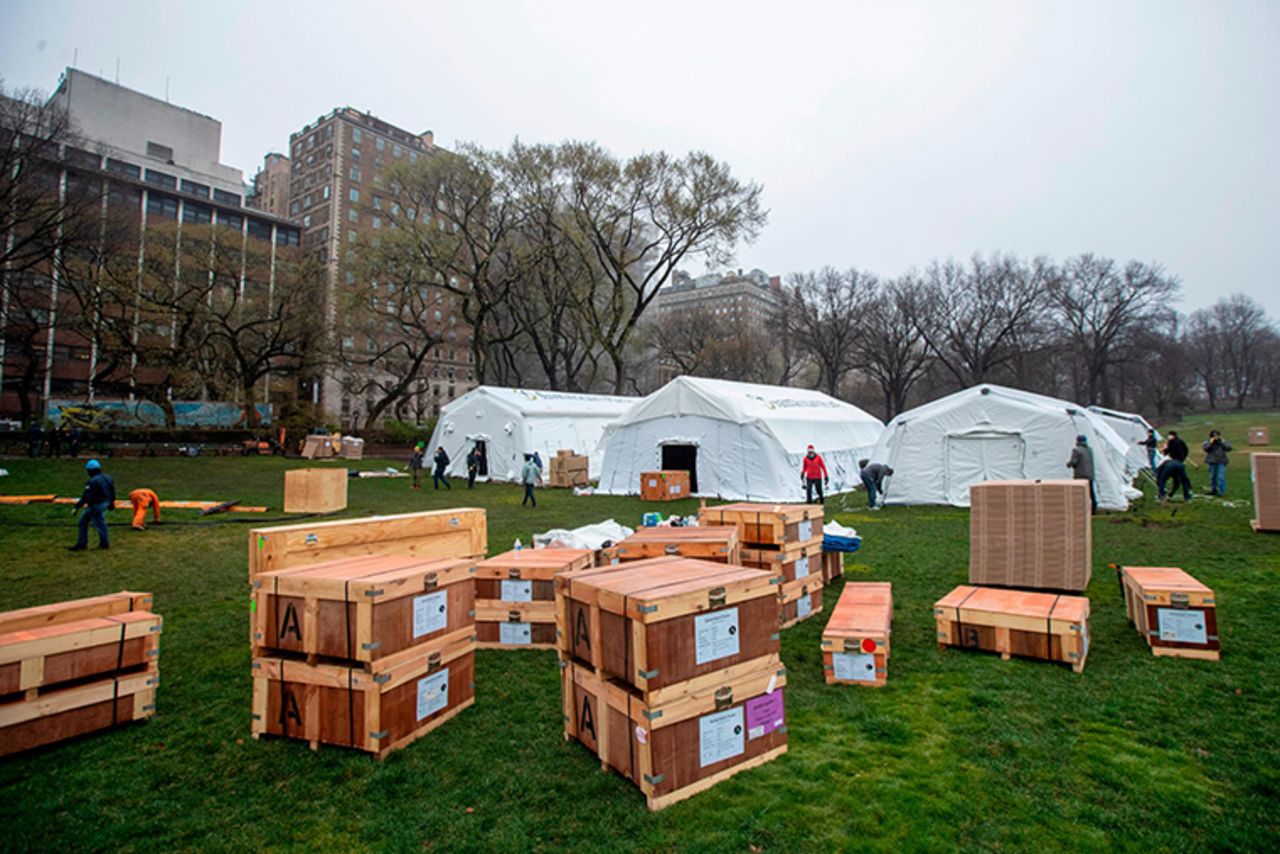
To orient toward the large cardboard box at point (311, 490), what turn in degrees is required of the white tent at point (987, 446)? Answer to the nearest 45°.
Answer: approximately 45° to its right

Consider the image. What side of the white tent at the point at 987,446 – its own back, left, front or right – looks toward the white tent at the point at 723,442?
right

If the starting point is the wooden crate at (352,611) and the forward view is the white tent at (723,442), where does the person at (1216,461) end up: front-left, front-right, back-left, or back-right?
front-right

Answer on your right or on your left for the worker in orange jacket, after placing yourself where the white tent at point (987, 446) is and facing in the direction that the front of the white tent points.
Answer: on your right

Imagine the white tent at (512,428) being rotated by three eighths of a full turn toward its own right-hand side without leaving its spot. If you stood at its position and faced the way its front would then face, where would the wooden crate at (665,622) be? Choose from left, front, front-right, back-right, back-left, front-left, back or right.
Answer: back

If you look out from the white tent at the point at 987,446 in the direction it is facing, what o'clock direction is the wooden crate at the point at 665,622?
The wooden crate is roughly at 12 o'clock from the white tent.

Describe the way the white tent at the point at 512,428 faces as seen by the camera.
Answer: facing the viewer and to the left of the viewer

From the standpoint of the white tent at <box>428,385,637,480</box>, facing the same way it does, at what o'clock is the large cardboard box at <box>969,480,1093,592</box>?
The large cardboard box is roughly at 10 o'clock from the white tent.

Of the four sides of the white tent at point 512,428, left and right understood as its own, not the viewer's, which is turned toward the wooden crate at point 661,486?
left

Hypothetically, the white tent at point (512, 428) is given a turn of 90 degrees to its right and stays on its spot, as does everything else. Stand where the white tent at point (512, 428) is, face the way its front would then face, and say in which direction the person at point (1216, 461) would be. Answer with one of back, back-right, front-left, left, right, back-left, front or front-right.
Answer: back

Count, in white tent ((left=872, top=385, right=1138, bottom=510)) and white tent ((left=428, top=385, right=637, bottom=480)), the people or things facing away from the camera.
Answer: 0

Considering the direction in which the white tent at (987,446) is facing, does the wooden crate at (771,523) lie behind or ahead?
ahead

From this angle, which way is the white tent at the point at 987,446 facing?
toward the camera

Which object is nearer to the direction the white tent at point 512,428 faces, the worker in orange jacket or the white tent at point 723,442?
the worker in orange jacket

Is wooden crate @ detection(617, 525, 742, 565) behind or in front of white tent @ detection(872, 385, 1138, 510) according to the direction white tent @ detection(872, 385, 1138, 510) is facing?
in front

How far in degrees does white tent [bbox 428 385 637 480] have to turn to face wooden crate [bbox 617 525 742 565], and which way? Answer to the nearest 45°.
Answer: approximately 45° to its left

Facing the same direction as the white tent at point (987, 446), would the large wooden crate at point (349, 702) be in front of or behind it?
in front
